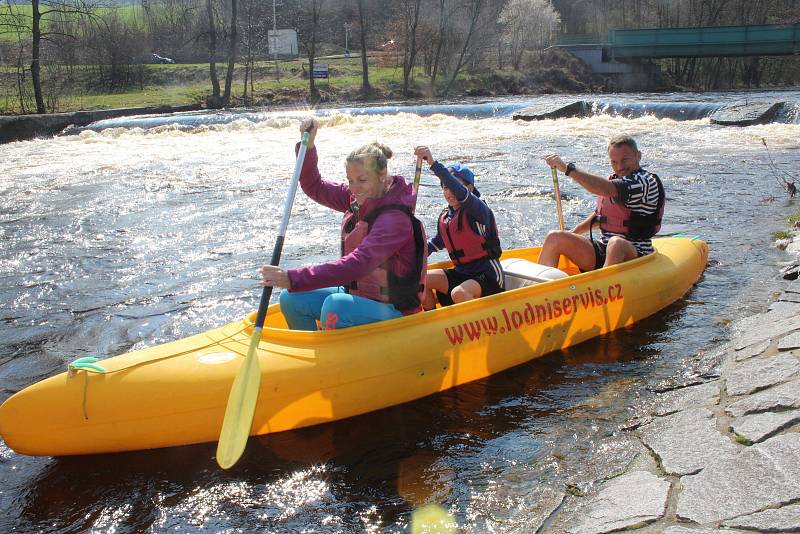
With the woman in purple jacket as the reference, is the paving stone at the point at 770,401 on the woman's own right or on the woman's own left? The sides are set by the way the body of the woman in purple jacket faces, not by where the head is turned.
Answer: on the woman's own left

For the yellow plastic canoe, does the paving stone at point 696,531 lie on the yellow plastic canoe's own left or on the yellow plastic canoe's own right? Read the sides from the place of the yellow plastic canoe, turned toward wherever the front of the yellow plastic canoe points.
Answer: on the yellow plastic canoe's own left

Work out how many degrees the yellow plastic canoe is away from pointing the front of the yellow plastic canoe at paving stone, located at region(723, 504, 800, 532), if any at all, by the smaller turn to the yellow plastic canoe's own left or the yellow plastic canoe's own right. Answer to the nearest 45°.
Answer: approximately 90° to the yellow plastic canoe's own left

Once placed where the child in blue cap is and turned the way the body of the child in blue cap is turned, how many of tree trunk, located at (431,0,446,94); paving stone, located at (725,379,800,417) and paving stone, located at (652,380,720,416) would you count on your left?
2

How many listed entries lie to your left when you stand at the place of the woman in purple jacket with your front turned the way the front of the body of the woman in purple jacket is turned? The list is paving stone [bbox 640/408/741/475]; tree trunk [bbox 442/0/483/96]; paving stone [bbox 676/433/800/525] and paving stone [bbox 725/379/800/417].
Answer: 3

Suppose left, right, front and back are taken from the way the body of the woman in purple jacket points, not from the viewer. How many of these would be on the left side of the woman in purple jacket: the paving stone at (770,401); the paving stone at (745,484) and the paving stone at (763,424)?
3

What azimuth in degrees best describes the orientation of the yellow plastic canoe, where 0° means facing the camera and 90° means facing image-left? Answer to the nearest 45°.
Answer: approximately 45°

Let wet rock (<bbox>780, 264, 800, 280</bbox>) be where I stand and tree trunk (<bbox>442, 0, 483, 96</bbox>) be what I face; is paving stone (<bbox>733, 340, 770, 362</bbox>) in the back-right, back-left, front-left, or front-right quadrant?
back-left

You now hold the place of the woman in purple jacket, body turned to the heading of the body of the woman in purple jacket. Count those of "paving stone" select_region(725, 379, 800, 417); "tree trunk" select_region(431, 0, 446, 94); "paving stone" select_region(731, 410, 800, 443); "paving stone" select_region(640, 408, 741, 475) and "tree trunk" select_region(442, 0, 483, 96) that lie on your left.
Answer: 3

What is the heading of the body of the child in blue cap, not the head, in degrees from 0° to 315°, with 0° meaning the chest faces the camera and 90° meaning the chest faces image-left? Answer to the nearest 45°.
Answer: approximately 45°

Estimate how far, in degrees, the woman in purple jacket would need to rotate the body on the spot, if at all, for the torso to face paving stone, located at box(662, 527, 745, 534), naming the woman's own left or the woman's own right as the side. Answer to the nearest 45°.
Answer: approximately 90° to the woman's own left

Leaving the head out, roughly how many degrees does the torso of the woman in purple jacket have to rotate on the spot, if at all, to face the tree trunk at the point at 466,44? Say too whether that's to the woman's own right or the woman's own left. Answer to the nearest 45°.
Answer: approximately 135° to the woman's own right

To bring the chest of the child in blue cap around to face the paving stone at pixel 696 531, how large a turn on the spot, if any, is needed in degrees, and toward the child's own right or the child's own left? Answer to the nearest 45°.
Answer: approximately 45° to the child's own left
